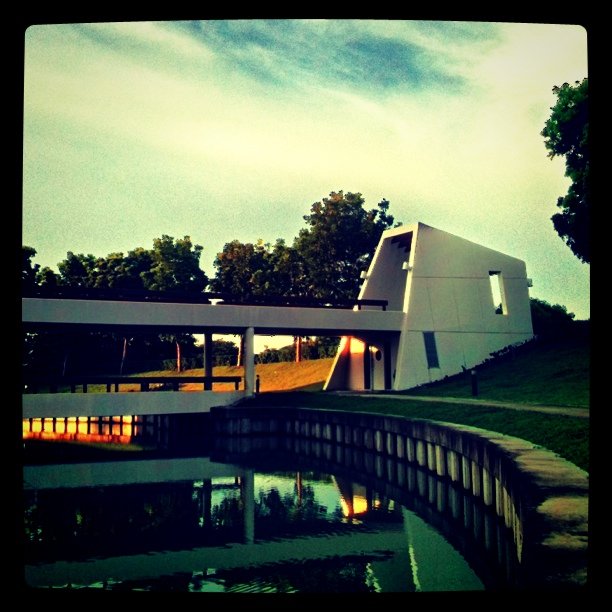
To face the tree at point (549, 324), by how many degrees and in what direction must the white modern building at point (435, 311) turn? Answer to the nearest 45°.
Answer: approximately 180°

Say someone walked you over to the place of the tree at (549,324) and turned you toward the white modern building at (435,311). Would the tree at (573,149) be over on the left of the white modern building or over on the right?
left

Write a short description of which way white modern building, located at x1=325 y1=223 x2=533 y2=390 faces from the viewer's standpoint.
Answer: facing the viewer and to the left of the viewer

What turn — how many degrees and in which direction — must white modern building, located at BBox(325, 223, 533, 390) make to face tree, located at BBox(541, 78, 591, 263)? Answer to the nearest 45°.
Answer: approximately 90° to its left
